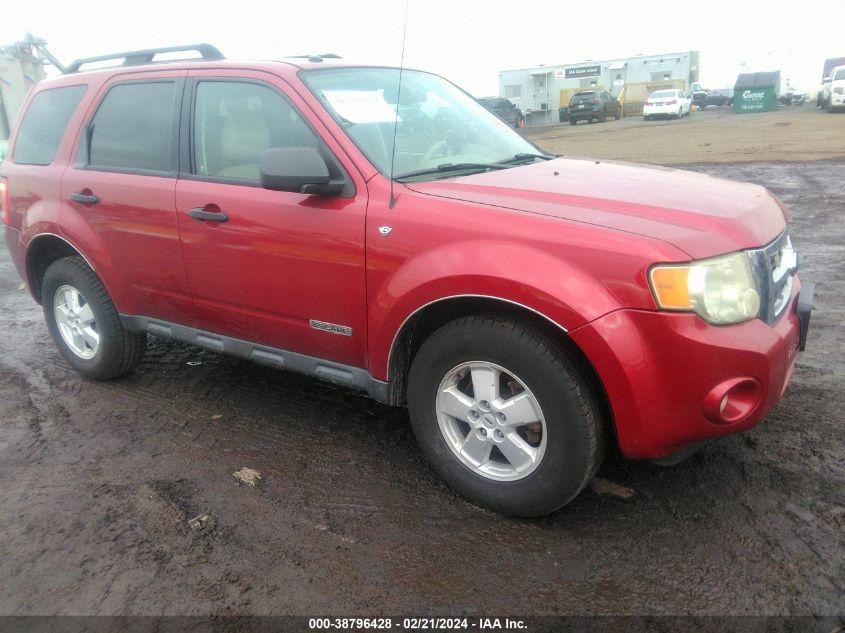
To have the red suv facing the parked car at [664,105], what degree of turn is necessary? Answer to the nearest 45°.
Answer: approximately 135° to its left

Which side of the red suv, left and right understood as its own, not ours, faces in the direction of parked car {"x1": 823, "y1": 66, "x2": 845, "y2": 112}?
left

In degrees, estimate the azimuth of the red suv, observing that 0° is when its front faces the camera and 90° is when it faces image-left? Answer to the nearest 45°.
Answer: approximately 315°

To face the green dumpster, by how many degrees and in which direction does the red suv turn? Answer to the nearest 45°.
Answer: approximately 90° to its left

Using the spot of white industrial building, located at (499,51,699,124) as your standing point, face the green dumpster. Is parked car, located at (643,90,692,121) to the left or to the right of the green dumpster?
right

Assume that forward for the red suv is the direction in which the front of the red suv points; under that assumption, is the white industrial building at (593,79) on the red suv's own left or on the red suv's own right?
on the red suv's own left

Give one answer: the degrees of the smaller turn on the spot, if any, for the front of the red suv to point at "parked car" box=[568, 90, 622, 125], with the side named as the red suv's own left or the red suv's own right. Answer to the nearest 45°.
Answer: approximately 135° to the red suv's own left

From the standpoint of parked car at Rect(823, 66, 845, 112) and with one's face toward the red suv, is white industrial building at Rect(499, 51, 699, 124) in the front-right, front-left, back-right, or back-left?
back-right
